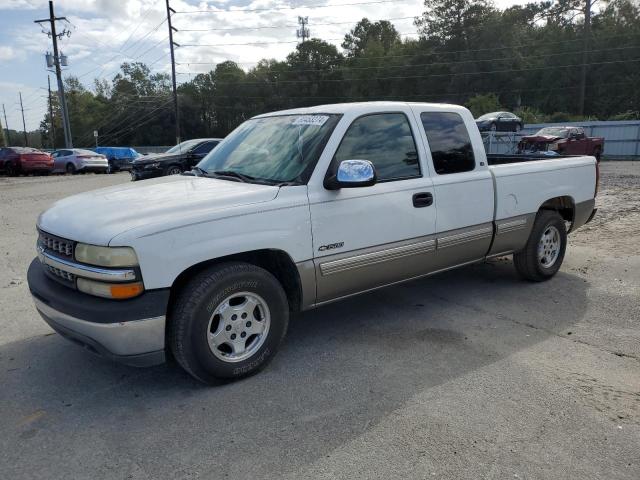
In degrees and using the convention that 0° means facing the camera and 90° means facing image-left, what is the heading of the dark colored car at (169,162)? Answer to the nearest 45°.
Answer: approximately 45°

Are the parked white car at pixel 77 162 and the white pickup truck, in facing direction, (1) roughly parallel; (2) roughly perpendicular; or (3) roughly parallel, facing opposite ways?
roughly perpendicular

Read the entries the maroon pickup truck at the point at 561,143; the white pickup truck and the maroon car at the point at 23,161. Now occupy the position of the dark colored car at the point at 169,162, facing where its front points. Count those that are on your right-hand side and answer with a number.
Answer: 1

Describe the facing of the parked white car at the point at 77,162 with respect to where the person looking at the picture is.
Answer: facing away from the viewer and to the left of the viewer

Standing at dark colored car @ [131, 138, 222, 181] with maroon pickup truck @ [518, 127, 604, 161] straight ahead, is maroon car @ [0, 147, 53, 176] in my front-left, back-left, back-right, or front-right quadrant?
back-left

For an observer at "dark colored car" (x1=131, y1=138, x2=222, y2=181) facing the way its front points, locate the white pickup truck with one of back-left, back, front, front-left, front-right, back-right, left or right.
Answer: front-left

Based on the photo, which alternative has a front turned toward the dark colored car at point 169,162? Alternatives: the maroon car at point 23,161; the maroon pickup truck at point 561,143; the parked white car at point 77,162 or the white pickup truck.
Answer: the maroon pickup truck at point 561,143

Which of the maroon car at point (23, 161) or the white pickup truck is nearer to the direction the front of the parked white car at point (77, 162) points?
the maroon car

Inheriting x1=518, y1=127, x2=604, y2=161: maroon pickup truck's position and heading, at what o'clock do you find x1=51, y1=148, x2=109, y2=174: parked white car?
The parked white car is roughly at 1 o'clock from the maroon pickup truck.

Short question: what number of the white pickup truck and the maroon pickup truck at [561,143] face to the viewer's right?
0

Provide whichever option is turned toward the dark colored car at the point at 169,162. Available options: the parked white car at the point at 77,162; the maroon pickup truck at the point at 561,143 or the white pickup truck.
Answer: the maroon pickup truck

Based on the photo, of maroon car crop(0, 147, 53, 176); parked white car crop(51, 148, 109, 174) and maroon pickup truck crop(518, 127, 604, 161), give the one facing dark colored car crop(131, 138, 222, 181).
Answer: maroon pickup truck crop(518, 127, 604, 161)

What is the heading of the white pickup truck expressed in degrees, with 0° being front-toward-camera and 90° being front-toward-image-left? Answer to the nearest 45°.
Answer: approximately 45°

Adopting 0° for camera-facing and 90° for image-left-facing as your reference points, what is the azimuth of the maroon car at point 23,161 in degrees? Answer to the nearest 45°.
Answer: approximately 135°
